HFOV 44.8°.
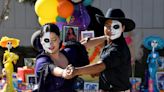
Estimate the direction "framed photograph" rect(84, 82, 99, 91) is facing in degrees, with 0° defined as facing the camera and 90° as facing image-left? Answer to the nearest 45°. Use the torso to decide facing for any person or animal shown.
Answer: approximately 0°

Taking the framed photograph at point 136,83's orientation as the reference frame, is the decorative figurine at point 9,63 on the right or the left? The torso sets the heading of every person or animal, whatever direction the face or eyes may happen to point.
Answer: on its right

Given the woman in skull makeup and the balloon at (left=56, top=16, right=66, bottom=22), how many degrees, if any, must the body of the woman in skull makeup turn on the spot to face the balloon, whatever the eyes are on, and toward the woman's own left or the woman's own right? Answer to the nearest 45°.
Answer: approximately 135° to the woman's own left
